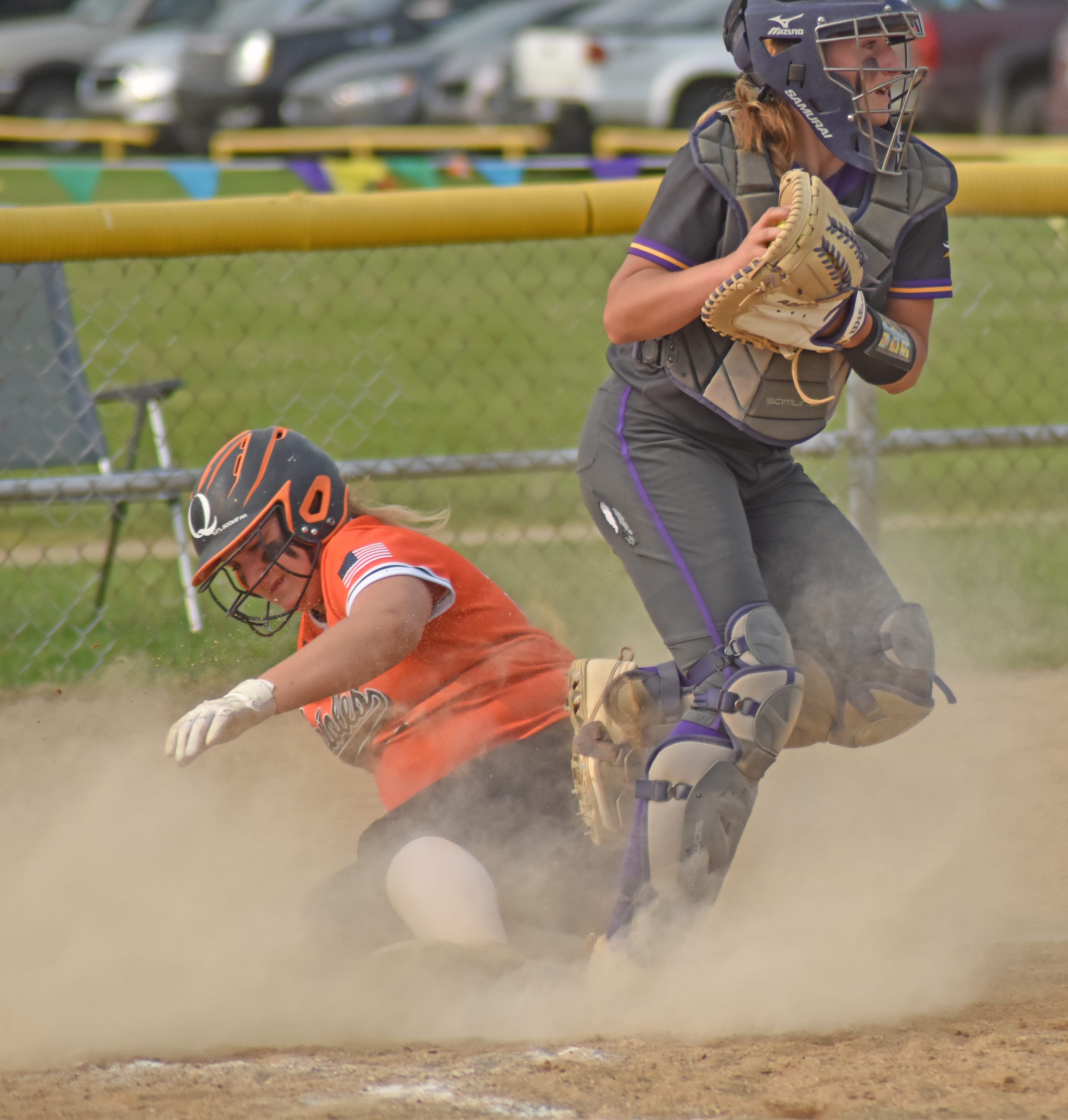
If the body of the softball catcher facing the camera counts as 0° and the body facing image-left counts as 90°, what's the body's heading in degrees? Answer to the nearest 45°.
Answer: approximately 315°

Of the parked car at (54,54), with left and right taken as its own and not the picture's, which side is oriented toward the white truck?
left

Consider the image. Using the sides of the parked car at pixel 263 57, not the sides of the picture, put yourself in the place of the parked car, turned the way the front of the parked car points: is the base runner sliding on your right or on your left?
on your left

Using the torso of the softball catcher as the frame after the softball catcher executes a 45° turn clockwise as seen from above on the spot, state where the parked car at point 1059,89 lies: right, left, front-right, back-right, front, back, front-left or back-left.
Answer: back

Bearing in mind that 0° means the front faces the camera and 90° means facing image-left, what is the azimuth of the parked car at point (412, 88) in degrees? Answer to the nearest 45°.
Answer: approximately 45°

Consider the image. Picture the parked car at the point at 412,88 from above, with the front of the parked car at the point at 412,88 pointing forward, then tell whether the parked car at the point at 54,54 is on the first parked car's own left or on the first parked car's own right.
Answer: on the first parked car's own right

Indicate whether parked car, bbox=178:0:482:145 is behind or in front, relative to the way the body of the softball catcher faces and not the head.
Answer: behind

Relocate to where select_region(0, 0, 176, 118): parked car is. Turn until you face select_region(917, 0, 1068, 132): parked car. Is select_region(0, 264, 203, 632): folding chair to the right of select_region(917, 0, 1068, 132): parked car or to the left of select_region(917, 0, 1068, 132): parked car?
right
